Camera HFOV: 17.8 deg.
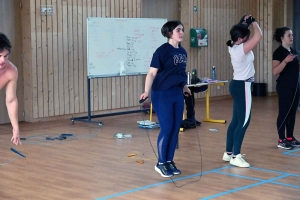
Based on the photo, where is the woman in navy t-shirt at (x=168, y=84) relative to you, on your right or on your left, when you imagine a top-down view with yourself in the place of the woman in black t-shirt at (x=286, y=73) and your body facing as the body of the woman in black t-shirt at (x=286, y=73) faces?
on your right

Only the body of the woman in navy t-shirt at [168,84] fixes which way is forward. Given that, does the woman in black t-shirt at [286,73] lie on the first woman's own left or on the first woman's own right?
on the first woman's own left

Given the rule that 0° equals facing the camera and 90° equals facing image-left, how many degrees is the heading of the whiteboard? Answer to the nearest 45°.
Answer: approximately 0°

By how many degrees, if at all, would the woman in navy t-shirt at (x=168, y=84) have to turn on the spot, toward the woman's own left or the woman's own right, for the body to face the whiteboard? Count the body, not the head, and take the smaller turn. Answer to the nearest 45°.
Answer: approximately 135° to the woman's own left

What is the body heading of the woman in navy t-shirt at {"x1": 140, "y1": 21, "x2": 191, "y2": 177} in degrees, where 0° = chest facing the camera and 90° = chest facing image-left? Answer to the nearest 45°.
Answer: approximately 315°
